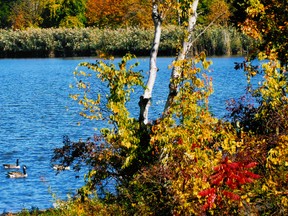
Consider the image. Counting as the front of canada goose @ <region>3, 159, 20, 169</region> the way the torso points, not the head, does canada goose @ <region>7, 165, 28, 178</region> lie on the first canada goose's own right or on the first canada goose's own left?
on the first canada goose's own right

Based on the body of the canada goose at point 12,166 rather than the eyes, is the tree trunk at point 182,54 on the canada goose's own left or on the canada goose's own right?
on the canada goose's own right

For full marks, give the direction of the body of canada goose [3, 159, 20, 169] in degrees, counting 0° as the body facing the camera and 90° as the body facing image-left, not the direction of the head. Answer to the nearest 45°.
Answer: approximately 270°
